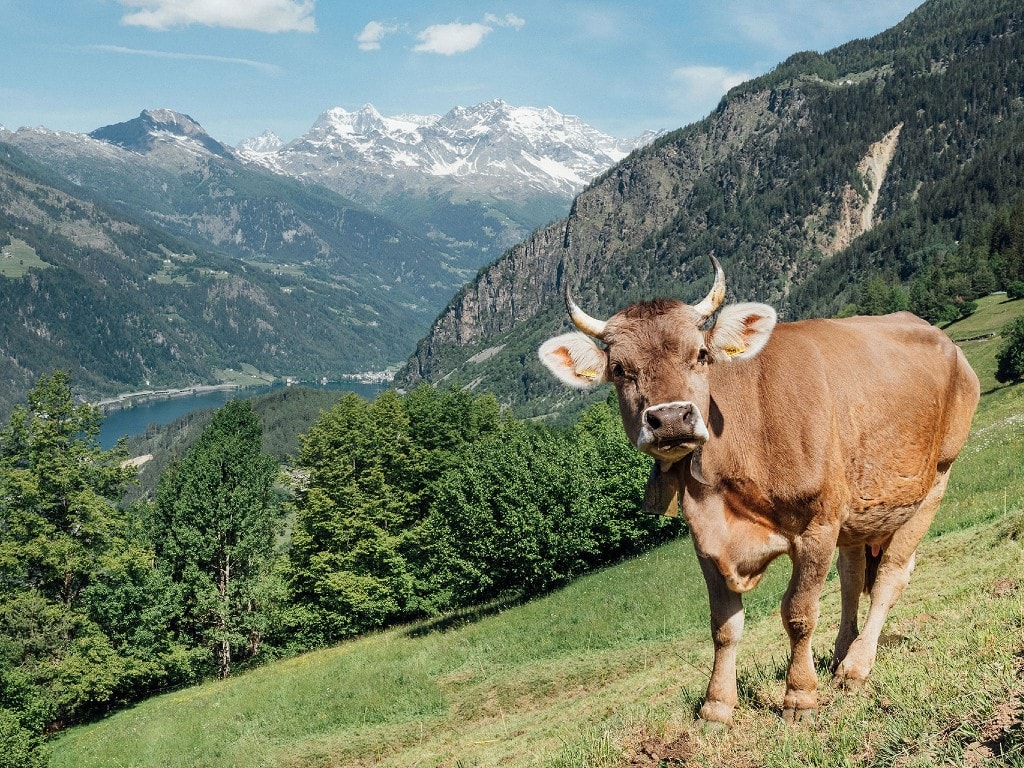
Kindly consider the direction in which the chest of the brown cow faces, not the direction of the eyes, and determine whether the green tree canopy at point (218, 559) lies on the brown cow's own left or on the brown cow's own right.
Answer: on the brown cow's own right

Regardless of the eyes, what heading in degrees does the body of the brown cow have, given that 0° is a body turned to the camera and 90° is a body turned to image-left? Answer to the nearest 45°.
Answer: approximately 45°
